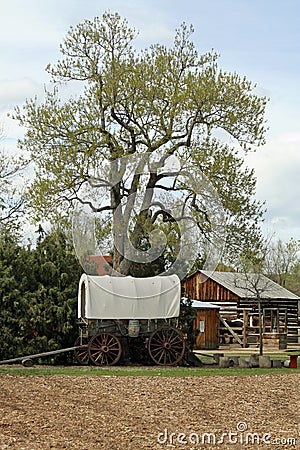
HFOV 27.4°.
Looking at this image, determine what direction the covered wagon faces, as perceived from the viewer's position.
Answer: facing to the left of the viewer

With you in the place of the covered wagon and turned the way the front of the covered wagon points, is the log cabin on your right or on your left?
on your right
